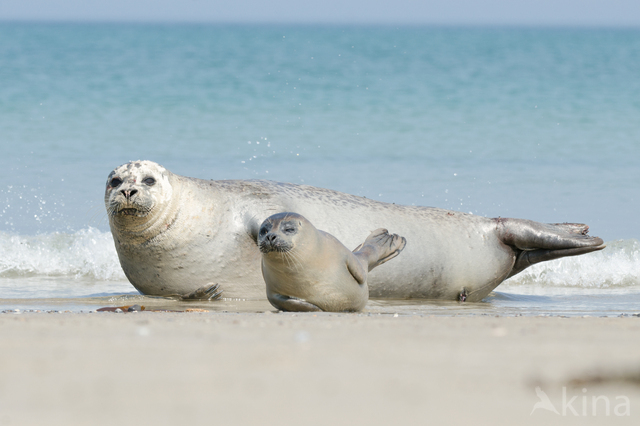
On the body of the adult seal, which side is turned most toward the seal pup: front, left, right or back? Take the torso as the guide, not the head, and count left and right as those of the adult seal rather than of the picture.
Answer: left

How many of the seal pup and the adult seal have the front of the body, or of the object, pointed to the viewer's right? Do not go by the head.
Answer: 0

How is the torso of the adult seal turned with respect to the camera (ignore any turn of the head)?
to the viewer's left

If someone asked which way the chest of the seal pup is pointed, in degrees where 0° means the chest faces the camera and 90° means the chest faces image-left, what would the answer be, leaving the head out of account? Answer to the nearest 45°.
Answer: approximately 45°
